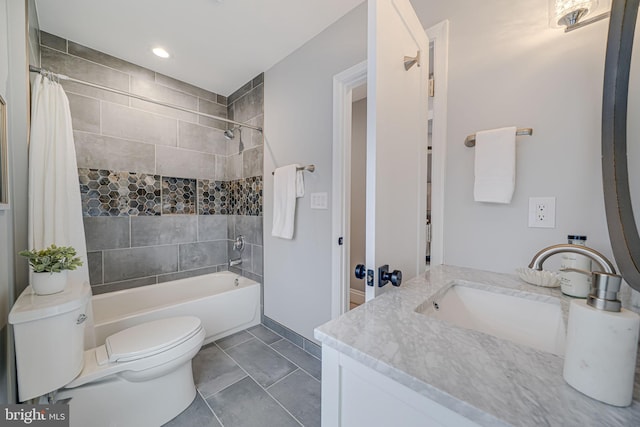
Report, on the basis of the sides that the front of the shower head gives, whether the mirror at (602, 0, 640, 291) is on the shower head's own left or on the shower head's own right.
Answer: on the shower head's own left

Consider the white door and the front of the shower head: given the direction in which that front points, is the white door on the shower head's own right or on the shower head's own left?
on the shower head's own left

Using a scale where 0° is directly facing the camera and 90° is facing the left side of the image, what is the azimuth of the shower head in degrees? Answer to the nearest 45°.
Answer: approximately 45°

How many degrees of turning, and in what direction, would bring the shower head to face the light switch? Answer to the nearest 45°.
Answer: approximately 90° to its left

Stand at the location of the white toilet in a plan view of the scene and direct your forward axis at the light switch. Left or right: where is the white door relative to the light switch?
right

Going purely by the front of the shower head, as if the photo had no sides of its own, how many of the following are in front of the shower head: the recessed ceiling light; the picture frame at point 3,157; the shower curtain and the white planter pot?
4

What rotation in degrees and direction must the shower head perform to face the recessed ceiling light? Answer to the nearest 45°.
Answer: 0° — it already faces it

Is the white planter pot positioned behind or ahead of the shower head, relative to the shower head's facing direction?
ahead

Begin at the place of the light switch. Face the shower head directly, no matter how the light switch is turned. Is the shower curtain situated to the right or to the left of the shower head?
left

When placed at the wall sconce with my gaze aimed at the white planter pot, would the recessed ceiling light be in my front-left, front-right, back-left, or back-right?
front-right

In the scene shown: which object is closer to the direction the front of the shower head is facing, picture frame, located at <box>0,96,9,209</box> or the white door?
the picture frame

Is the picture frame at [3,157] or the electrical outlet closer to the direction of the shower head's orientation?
the picture frame

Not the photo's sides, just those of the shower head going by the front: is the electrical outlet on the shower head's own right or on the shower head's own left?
on the shower head's own left

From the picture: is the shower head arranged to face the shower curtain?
yes
